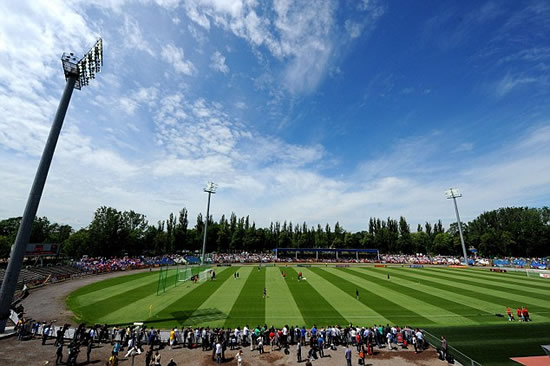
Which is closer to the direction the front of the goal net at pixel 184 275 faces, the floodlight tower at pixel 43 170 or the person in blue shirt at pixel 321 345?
the person in blue shirt

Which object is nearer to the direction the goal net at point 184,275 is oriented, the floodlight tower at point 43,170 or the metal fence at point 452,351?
the metal fence

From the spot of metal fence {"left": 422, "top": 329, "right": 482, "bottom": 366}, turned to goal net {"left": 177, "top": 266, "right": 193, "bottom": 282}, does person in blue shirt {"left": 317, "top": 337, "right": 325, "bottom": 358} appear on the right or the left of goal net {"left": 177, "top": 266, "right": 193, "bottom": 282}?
left

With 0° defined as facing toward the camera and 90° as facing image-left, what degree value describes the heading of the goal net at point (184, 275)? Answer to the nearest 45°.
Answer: approximately 270°

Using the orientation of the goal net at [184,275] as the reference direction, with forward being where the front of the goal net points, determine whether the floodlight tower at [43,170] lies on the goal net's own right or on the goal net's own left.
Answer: on the goal net's own right

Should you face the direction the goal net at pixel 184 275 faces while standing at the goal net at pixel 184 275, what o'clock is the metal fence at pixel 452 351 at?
The metal fence is roughly at 2 o'clock from the goal net.

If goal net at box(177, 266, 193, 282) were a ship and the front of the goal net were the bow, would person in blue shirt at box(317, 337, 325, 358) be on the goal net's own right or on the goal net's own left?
on the goal net's own right
